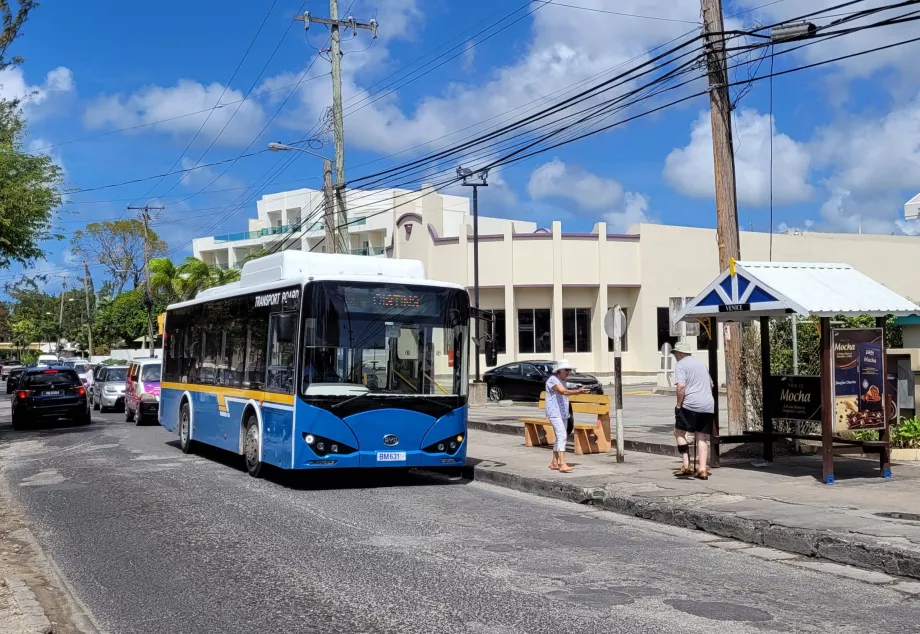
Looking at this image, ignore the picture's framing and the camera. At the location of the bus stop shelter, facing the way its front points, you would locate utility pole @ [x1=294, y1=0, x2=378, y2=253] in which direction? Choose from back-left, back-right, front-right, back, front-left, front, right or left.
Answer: right

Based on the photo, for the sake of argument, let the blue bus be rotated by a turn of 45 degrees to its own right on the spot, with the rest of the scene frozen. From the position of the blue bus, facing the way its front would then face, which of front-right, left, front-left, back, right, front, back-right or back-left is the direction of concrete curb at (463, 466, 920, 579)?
front-left

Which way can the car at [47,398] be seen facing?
away from the camera

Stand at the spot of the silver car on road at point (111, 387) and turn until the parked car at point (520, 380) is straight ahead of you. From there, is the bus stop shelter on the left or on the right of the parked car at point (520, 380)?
right

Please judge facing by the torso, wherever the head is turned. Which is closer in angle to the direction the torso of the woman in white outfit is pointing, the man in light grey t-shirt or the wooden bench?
the man in light grey t-shirt

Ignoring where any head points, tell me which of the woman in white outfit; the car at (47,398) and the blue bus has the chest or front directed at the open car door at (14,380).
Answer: the car at (47,398)

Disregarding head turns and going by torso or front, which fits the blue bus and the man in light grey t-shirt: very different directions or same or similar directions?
very different directions

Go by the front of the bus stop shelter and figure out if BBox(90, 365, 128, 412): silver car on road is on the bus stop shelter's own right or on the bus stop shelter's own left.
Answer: on the bus stop shelter's own right

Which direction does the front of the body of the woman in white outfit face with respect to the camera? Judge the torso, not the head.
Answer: to the viewer's right

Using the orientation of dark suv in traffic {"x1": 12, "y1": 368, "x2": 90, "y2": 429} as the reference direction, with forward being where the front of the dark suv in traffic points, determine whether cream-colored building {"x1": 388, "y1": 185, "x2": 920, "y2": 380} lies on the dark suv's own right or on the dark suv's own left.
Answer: on the dark suv's own right

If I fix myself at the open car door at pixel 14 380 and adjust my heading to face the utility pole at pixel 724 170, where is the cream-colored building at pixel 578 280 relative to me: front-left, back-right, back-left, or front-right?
front-left

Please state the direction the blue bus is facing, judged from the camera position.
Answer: facing the viewer and to the right of the viewer

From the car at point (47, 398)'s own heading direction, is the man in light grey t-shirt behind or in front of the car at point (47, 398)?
behind

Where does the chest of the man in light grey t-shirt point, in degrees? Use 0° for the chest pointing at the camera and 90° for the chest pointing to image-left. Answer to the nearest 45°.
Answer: approximately 135°

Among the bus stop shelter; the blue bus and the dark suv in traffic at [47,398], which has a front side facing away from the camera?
the dark suv in traffic

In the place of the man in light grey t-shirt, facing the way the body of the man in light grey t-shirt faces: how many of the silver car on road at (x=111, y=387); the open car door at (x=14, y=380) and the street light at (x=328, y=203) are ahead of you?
3
